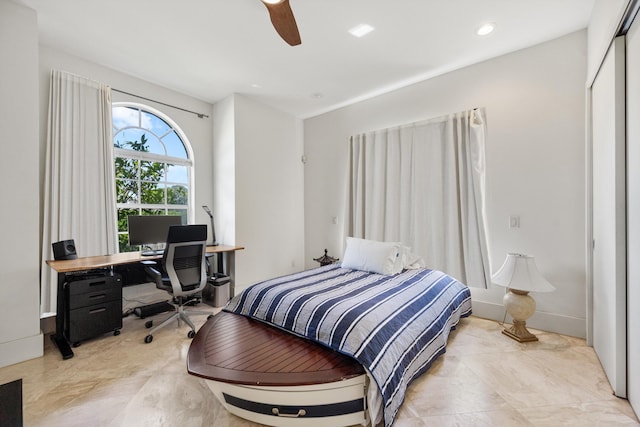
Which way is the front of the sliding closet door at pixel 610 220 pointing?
to the viewer's left

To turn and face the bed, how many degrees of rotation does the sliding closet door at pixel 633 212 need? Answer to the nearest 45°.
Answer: approximately 45° to its left

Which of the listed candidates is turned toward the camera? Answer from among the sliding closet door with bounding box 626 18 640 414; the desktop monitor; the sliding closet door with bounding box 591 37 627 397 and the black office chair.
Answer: the desktop monitor

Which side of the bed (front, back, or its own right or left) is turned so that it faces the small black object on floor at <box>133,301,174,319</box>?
right

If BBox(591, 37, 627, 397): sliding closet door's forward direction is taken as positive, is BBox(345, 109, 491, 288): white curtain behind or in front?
in front

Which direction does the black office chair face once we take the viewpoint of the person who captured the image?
facing away from the viewer and to the left of the viewer

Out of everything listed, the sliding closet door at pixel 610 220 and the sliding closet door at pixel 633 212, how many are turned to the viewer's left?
2

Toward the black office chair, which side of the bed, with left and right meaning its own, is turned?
right

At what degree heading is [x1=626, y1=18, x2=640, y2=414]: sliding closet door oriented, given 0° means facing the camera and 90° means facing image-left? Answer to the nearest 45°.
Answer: approximately 90°

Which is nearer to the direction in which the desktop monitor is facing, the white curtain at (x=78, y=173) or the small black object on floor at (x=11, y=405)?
the small black object on floor

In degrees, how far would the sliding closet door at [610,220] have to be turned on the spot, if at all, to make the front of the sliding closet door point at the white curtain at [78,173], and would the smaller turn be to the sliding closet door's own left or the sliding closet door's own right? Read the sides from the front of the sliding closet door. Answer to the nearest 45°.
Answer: approximately 45° to the sliding closet door's own left

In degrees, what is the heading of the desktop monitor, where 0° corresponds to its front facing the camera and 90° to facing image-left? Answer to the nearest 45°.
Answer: approximately 0°

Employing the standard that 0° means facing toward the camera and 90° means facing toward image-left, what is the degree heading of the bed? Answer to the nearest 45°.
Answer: approximately 45°
